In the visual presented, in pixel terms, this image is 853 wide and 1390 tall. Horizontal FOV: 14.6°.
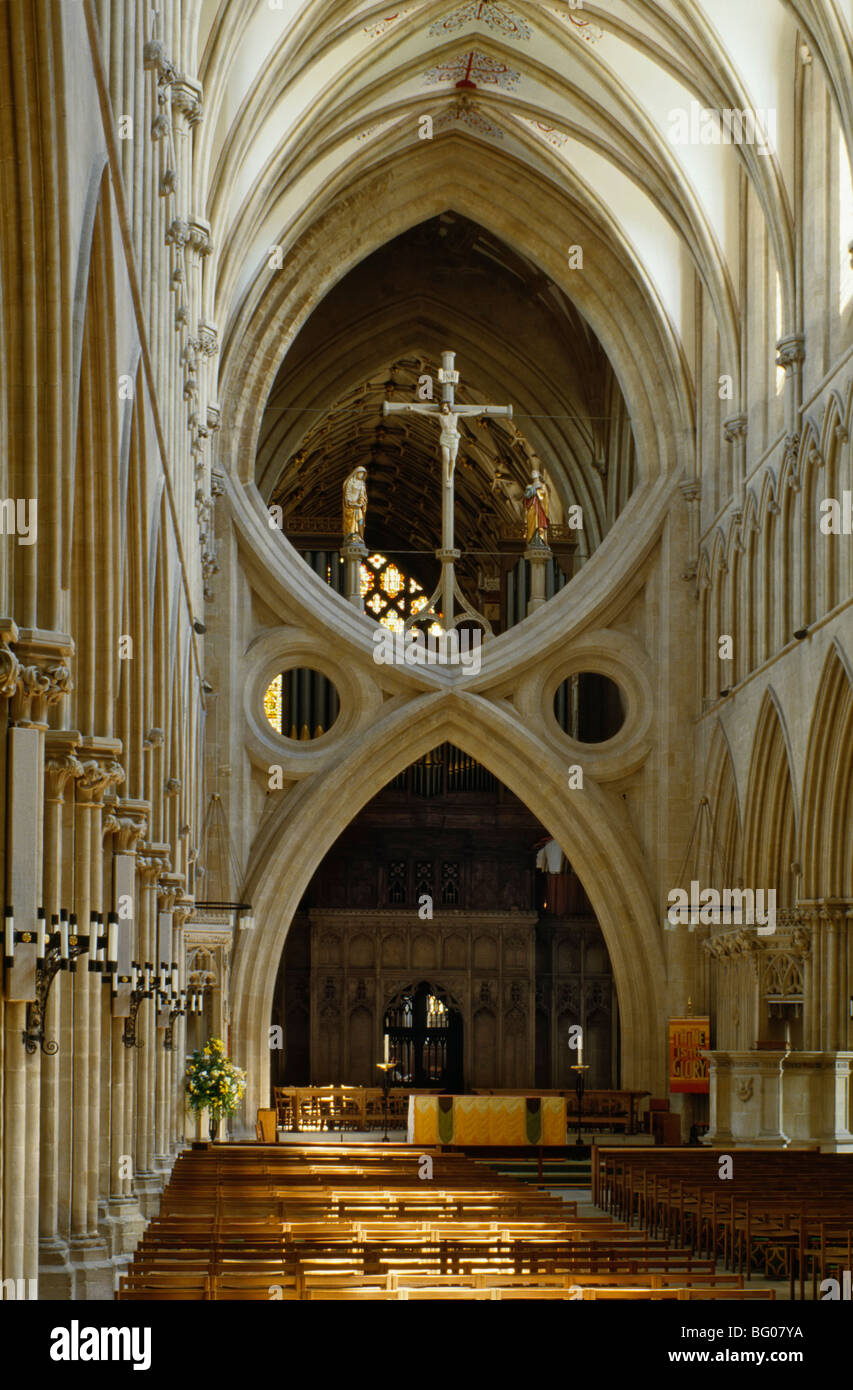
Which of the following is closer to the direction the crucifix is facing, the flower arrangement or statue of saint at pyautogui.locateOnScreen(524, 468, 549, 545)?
the flower arrangement

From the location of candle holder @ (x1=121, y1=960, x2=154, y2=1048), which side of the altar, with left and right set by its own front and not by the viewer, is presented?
front

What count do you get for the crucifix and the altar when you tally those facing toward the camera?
2

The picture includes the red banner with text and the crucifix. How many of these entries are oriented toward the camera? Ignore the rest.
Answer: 2

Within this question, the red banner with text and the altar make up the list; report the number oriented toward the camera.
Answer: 2

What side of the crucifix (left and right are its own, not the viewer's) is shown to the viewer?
front

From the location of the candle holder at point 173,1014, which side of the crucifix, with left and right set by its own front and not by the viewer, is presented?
front

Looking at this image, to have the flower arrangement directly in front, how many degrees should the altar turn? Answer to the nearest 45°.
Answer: approximately 90° to its right

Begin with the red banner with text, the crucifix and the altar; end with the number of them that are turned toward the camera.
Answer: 3

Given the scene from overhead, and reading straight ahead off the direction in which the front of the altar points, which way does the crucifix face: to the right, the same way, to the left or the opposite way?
the same way

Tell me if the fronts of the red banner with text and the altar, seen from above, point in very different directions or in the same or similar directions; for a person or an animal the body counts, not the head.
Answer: same or similar directions

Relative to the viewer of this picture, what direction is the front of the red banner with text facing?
facing the viewer

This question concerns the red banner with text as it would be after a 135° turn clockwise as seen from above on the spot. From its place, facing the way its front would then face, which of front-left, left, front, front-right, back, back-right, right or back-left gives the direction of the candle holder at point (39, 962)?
back-left

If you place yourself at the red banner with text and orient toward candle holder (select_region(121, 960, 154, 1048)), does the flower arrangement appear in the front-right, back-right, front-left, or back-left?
front-right

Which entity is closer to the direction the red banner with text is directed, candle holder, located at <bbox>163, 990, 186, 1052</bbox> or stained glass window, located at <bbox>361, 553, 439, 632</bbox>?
the candle holder

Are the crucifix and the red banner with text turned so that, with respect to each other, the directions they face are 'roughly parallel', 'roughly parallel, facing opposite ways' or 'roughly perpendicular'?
roughly parallel

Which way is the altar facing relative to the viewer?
toward the camera
